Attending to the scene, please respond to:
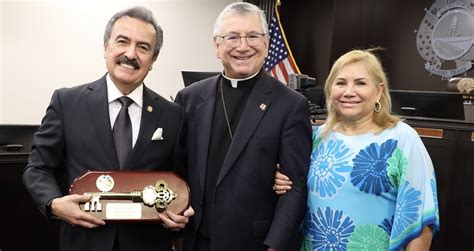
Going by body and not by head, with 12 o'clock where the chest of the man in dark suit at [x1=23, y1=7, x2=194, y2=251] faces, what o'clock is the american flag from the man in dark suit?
The american flag is roughly at 7 o'clock from the man in dark suit.

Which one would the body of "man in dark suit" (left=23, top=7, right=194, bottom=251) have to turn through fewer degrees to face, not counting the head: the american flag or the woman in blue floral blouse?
the woman in blue floral blouse

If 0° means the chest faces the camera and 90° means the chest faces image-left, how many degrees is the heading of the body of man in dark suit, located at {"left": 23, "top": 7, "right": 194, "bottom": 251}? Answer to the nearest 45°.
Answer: approximately 0°

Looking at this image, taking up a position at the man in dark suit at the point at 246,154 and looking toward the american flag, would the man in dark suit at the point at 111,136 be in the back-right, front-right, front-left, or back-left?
back-left

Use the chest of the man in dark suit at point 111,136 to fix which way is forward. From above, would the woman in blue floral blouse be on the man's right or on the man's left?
on the man's left
